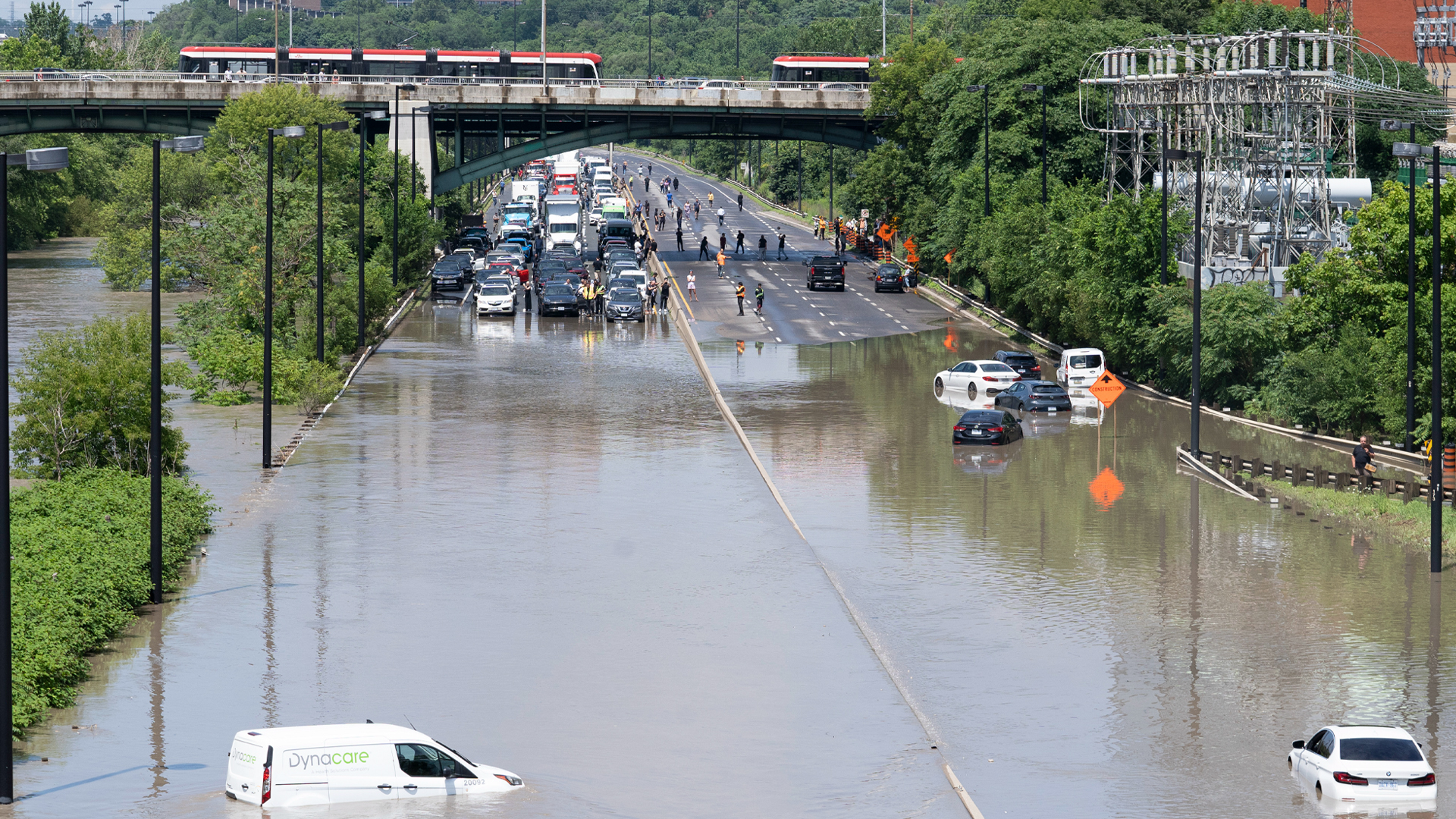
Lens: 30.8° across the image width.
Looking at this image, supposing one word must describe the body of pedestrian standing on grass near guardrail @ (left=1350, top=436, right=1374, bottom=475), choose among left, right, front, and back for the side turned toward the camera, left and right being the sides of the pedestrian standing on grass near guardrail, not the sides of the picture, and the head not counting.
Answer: front

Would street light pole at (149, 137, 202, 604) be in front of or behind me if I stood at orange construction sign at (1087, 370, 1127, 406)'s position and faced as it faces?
in front

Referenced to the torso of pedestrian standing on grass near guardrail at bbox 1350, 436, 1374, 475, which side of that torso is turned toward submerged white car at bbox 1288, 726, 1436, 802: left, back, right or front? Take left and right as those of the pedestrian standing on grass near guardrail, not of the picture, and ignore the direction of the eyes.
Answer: front

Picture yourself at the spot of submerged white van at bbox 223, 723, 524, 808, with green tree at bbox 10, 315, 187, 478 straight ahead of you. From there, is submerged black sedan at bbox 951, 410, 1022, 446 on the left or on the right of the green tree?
right

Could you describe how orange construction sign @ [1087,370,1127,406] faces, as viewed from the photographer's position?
facing the viewer
